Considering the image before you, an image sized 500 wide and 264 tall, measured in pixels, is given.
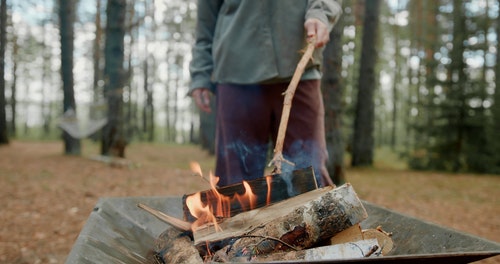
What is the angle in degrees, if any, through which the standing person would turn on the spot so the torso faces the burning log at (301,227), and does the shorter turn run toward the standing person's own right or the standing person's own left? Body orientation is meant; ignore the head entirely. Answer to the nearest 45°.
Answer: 0° — they already face it

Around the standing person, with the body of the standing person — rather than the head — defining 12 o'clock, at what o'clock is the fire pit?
The fire pit is roughly at 1 o'clock from the standing person.

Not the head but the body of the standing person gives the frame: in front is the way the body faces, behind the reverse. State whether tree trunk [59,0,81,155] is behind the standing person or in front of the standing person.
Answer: behind

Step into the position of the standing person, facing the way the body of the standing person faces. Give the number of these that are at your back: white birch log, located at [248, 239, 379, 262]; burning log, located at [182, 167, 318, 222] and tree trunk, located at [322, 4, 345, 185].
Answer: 1

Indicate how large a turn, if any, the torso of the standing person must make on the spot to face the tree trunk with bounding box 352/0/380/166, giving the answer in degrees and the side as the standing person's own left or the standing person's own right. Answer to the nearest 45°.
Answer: approximately 180°

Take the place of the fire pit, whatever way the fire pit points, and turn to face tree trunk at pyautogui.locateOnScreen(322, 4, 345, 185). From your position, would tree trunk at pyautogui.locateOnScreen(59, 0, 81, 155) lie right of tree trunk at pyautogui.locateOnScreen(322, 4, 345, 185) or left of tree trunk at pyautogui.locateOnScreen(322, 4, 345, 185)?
left

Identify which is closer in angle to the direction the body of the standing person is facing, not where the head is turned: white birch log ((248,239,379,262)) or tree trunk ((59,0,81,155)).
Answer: the white birch log

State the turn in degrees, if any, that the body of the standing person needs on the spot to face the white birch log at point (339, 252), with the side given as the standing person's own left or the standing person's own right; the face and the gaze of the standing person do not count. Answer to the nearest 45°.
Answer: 0° — they already face it

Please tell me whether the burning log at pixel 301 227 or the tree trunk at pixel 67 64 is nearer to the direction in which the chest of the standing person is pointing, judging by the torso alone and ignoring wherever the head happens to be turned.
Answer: the burning log

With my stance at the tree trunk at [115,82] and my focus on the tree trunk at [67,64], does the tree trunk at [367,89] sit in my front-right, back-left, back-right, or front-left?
back-right

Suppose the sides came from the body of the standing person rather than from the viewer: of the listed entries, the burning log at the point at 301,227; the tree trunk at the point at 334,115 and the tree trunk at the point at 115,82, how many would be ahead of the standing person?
1

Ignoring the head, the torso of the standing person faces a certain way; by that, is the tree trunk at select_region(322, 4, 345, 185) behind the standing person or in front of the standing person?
behind

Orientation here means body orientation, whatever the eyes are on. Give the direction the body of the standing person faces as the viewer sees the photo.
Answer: toward the camera

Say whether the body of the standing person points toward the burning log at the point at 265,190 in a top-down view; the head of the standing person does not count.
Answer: yes

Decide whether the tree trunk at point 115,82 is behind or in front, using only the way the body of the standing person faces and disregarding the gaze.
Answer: behind
